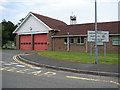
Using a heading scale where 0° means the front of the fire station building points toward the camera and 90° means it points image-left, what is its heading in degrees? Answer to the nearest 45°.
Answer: approximately 45°
